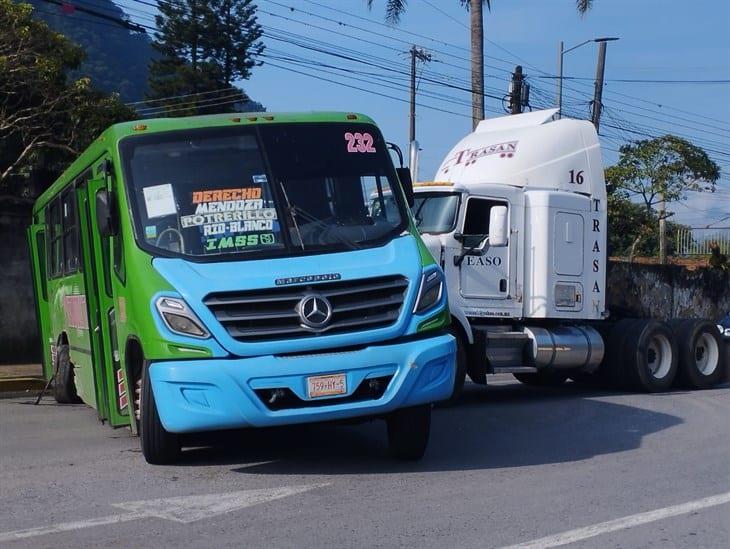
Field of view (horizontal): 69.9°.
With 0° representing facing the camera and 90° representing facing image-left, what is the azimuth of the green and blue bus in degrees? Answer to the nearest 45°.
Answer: approximately 315°

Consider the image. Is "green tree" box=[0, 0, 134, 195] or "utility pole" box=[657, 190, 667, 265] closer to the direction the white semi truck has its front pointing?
the green tree

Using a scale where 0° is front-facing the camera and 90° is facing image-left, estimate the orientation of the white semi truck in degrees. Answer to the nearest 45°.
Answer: approximately 45°

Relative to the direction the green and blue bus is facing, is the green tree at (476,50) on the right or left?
on its left
